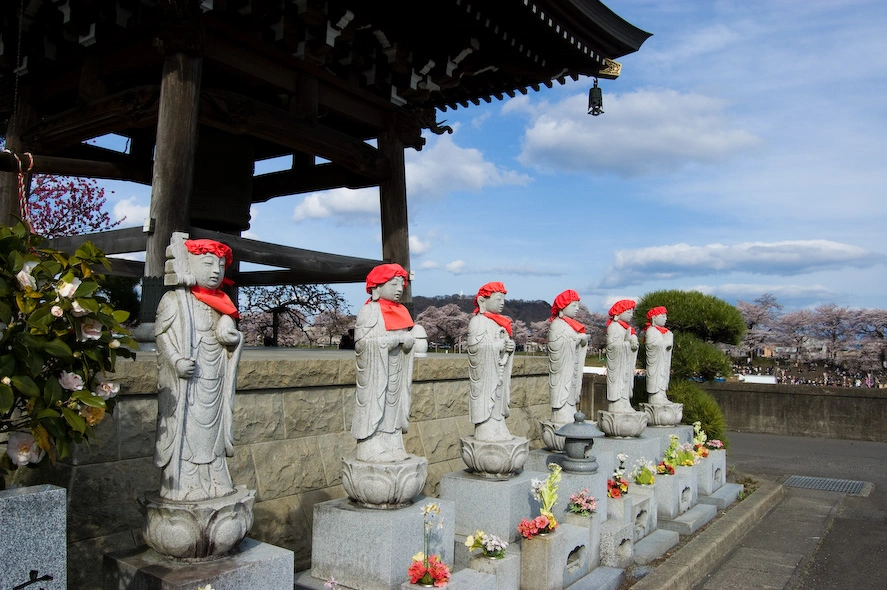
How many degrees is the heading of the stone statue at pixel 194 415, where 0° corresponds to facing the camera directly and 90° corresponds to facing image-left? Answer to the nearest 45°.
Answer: approximately 315°

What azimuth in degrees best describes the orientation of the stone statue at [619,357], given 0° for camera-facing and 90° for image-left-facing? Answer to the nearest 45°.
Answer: approximately 315°

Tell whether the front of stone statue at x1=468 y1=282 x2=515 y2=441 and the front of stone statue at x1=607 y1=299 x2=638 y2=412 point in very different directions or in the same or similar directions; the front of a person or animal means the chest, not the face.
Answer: same or similar directions

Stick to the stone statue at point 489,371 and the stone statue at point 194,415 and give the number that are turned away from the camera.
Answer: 0

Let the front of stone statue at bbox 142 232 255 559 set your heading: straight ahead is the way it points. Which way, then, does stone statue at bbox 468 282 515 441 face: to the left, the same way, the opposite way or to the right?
the same way

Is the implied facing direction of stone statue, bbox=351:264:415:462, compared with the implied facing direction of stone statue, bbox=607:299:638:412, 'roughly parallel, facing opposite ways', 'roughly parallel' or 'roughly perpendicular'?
roughly parallel

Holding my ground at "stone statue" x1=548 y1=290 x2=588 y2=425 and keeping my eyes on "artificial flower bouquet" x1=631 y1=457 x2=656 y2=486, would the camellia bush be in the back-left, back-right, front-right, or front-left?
back-right

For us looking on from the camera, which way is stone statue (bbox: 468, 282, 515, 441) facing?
facing the viewer and to the right of the viewer

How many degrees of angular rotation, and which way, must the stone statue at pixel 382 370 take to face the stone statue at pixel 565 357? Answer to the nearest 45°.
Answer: approximately 90° to its left

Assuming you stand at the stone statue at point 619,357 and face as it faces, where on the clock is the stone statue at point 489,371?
the stone statue at point 489,371 is roughly at 2 o'clock from the stone statue at point 619,357.

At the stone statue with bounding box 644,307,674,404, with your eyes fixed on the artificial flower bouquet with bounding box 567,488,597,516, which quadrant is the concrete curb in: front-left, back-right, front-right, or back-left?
front-left

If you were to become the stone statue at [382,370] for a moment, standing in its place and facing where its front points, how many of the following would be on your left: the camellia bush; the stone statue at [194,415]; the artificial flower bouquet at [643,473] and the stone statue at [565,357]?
2

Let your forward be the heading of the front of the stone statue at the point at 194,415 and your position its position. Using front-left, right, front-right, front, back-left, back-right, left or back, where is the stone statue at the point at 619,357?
left

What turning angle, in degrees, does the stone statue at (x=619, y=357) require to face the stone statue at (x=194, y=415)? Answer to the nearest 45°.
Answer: approximately 45° to its right

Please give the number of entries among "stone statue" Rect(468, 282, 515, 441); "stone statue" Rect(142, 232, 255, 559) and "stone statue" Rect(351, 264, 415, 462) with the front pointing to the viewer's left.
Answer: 0

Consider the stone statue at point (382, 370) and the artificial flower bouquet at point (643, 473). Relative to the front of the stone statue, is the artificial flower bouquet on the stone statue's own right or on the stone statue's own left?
on the stone statue's own left

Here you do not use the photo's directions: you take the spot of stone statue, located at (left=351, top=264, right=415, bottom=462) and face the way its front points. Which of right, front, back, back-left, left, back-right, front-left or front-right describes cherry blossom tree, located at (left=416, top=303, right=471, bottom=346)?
back-left

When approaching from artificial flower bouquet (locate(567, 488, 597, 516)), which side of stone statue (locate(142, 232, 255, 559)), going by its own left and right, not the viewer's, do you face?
left
